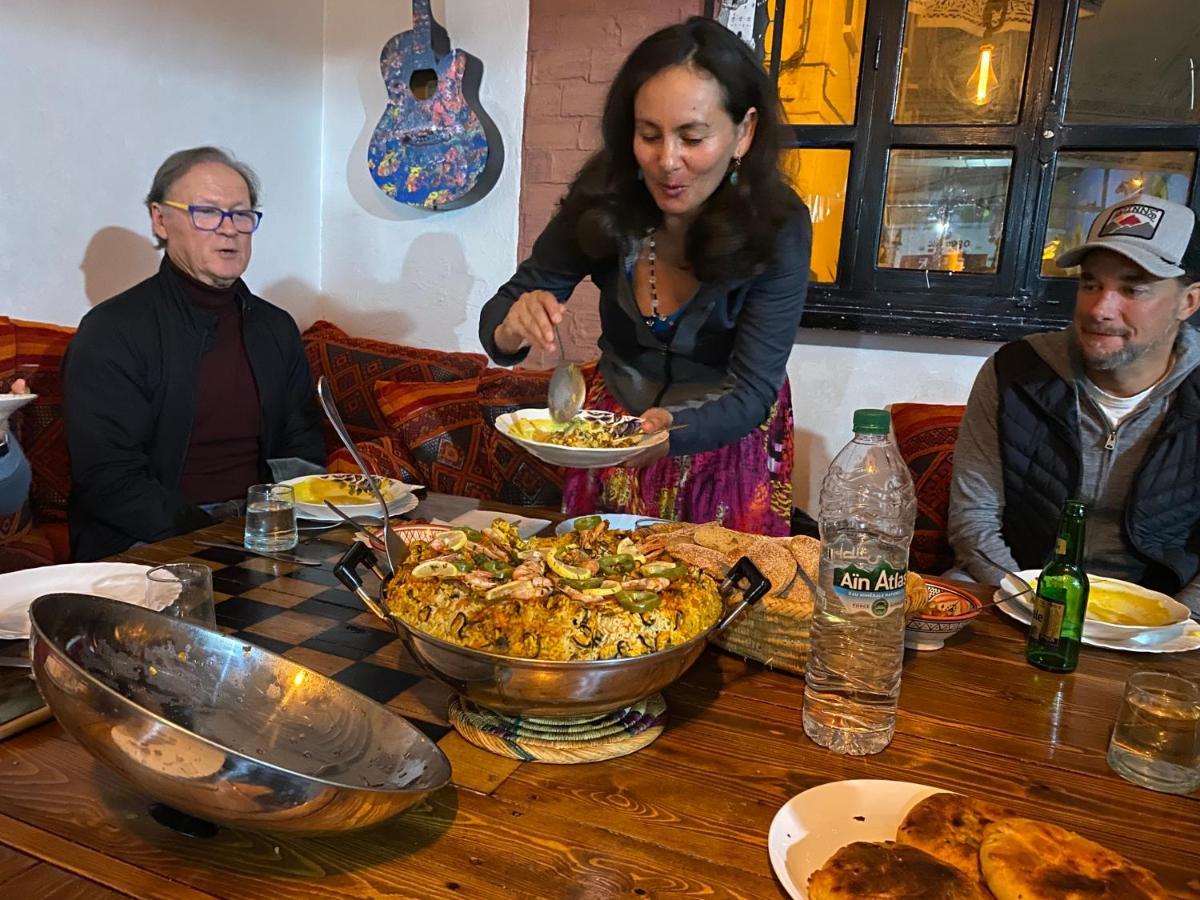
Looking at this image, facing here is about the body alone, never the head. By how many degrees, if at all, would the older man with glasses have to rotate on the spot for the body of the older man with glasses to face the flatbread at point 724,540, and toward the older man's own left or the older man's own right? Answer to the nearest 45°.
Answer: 0° — they already face it

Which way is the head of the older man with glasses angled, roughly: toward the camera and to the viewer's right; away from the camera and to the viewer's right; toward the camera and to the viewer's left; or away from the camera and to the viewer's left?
toward the camera and to the viewer's right

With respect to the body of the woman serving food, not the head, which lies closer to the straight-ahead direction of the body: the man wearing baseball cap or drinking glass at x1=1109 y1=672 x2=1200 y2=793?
the drinking glass

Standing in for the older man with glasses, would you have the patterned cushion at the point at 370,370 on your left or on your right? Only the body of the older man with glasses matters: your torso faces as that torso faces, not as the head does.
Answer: on your left

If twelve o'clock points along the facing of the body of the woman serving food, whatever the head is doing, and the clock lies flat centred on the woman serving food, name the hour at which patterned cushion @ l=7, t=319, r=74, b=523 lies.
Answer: The patterned cushion is roughly at 2 o'clock from the woman serving food.

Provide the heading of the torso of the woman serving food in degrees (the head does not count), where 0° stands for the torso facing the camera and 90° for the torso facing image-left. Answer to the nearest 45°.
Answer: approximately 45°

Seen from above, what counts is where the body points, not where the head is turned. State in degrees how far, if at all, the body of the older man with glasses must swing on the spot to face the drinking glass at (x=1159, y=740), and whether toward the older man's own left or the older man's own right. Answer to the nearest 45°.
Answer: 0° — they already face it

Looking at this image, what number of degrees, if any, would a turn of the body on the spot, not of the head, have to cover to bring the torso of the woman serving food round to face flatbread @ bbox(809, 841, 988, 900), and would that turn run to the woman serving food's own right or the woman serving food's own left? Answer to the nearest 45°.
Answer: approximately 45° to the woman serving food's own left

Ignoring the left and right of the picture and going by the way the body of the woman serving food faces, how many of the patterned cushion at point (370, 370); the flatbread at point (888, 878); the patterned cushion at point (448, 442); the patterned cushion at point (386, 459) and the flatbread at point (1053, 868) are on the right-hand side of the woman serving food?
3

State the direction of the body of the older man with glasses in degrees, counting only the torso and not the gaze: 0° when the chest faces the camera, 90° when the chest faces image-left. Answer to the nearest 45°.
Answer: approximately 315°
